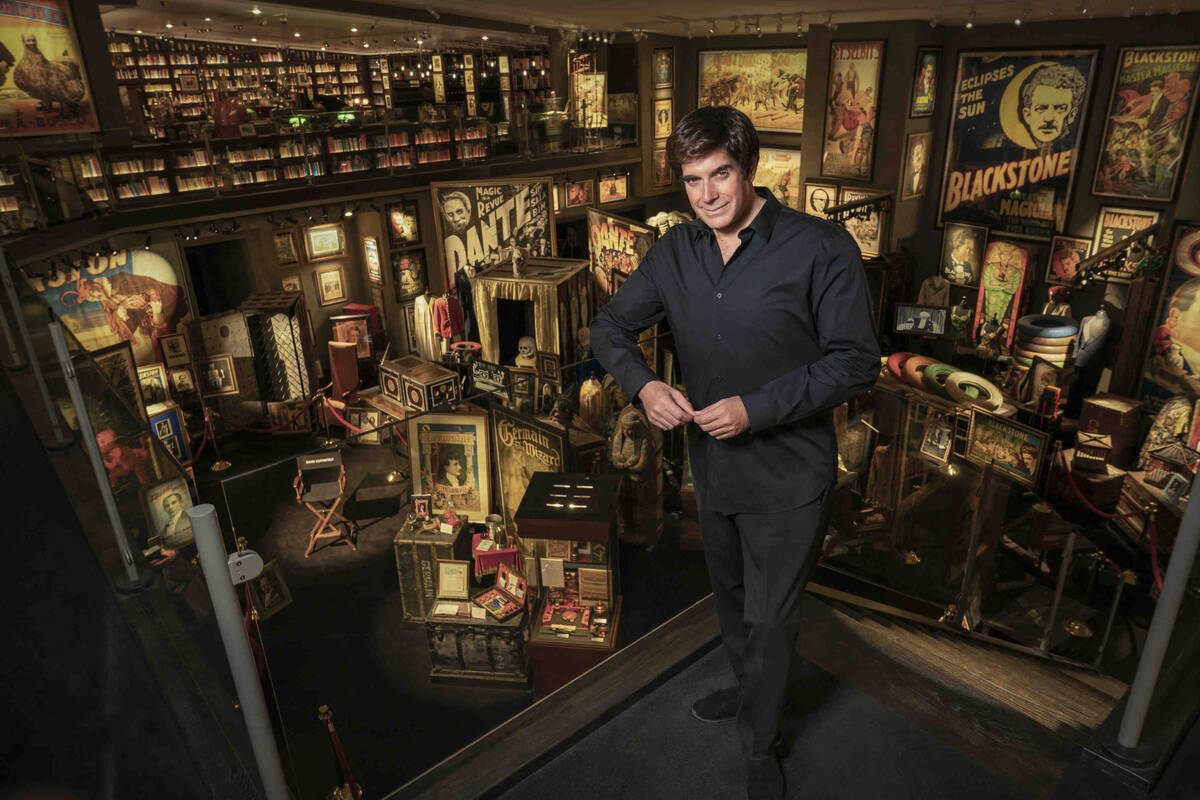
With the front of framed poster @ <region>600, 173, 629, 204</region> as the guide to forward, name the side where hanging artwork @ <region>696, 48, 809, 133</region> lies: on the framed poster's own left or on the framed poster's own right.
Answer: on the framed poster's own left

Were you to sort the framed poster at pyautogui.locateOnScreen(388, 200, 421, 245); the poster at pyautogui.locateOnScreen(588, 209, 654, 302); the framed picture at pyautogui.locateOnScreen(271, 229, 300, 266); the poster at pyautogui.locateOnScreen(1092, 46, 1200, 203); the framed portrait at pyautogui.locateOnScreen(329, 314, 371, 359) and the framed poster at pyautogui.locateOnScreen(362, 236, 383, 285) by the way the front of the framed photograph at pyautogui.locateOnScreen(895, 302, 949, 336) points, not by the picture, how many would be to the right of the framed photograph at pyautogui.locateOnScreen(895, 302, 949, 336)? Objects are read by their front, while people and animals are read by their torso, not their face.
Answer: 5

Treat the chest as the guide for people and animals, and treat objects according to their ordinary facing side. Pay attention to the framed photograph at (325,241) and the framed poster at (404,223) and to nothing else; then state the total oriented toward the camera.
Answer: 2

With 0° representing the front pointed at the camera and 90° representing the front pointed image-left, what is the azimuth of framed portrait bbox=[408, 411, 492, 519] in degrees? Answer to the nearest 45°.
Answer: approximately 0°

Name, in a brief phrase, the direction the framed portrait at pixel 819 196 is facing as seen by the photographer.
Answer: facing the viewer

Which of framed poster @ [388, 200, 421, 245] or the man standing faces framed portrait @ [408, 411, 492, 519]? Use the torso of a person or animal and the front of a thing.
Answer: the framed poster

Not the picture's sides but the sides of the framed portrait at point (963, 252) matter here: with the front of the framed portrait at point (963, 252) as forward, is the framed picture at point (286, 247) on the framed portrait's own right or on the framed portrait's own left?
on the framed portrait's own right

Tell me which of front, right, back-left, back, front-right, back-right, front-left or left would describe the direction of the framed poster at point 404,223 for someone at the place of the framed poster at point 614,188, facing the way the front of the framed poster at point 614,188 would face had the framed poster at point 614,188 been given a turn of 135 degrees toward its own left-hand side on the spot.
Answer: back

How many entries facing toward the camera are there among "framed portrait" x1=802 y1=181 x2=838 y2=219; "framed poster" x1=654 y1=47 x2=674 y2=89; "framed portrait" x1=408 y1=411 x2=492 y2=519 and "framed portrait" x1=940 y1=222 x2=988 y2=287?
4

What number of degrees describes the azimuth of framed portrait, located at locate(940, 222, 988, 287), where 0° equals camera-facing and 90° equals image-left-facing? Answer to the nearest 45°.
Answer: approximately 0°

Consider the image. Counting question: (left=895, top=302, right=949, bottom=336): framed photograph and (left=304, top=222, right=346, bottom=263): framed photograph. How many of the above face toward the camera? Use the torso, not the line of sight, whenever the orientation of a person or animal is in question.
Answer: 2

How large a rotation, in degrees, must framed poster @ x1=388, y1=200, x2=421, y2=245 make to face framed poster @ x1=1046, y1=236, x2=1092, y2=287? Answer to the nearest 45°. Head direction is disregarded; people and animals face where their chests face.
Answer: approximately 45° to its left

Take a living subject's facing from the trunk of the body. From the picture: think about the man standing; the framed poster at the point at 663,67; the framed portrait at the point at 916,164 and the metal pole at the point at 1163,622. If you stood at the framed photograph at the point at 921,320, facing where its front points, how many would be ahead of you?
2

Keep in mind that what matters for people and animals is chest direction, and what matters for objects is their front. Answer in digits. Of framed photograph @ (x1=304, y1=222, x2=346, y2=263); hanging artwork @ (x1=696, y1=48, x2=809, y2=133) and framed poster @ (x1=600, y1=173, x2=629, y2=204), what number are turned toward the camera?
3

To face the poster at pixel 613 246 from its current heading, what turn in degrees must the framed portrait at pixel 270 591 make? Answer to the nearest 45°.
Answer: approximately 90° to its left

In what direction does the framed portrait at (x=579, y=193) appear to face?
toward the camera
